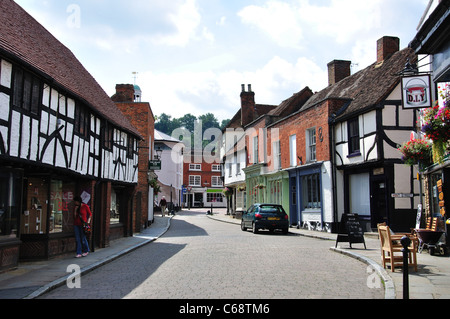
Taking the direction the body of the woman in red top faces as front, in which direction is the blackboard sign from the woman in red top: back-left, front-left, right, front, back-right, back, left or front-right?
back-left

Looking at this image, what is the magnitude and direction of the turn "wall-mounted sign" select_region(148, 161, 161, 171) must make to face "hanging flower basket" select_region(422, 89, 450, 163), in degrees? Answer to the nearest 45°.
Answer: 0° — it already faces it

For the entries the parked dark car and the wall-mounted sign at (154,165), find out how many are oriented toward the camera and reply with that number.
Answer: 1

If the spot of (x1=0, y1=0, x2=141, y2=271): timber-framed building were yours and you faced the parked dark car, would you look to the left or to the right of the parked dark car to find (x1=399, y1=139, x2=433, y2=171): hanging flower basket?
right

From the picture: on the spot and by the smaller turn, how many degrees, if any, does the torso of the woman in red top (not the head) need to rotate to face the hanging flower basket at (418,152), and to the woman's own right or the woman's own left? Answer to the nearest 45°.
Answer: approximately 135° to the woman's own left
